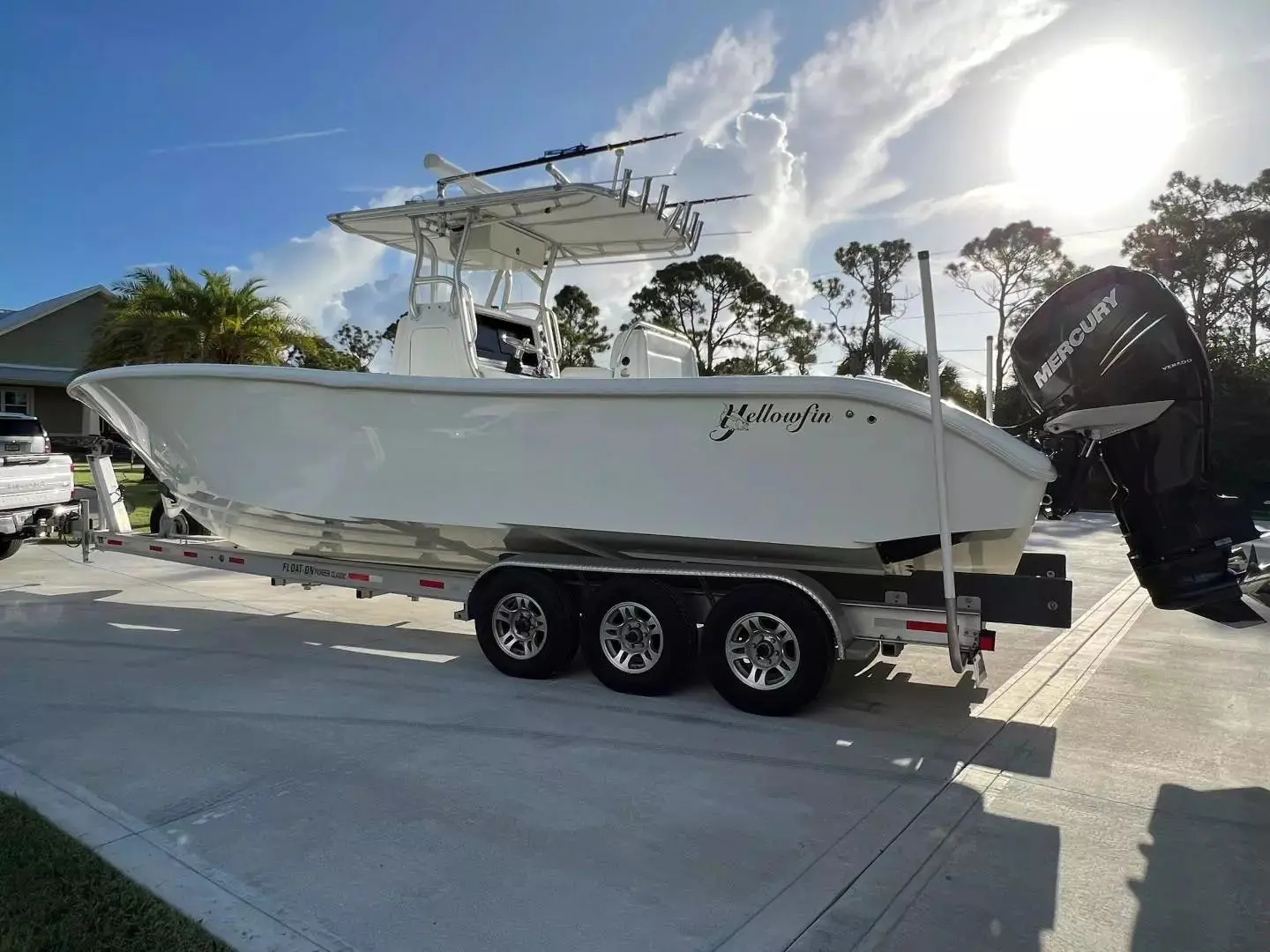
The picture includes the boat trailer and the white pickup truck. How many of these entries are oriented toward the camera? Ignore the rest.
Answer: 0

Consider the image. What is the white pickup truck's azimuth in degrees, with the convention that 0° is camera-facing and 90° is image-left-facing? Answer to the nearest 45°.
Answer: approximately 135°

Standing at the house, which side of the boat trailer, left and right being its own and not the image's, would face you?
front

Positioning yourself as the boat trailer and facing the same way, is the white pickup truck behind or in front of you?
in front

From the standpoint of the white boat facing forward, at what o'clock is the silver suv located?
The silver suv is roughly at 12 o'clock from the white boat.

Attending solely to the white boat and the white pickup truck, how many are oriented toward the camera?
0

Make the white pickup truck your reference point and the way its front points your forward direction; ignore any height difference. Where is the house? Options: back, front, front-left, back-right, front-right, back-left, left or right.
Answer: front-right

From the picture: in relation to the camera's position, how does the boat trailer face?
facing away from the viewer and to the left of the viewer

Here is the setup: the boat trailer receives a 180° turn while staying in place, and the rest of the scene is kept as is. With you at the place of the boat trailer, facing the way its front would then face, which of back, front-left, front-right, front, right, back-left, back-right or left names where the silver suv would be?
back

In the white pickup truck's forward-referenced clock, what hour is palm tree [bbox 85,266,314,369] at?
The palm tree is roughly at 2 o'clock from the white pickup truck.

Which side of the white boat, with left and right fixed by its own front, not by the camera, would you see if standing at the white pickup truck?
front

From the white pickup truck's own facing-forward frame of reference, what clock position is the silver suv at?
The silver suv is roughly at 1 o'clock from the white pickup truck.

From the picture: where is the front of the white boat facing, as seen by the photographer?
facing away from the viewer and to the left of the viewer
